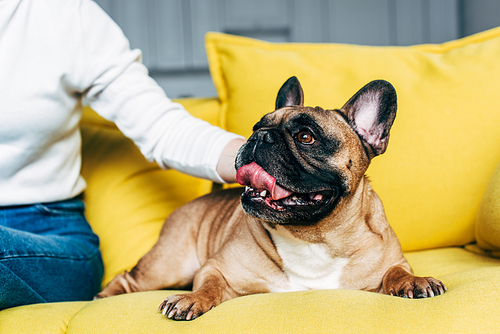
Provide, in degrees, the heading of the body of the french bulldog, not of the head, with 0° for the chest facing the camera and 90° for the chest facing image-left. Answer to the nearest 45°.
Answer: approximately 315°

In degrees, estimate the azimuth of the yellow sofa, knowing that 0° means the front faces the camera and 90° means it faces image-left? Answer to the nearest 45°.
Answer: approximately 0°
